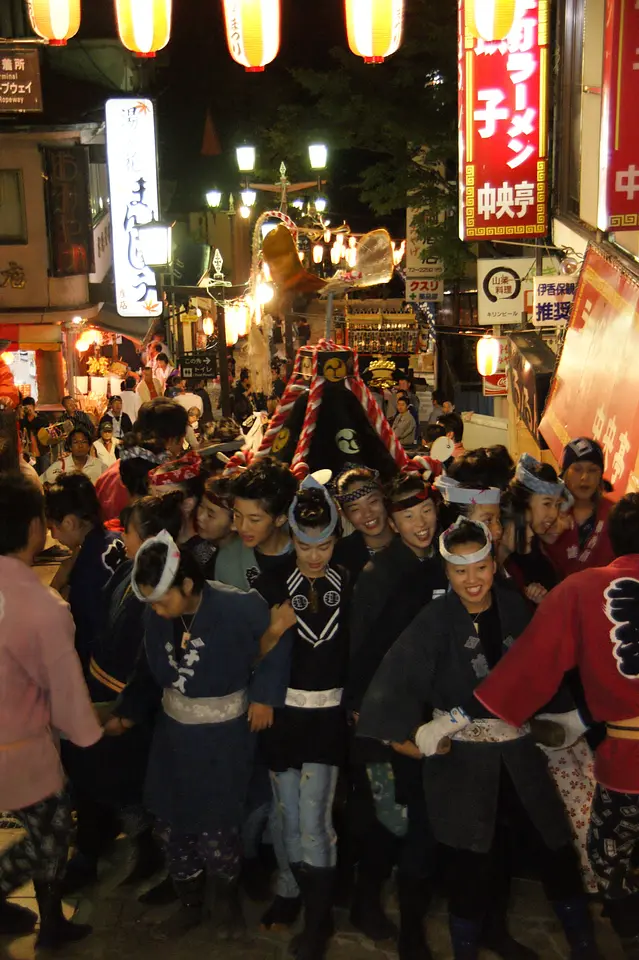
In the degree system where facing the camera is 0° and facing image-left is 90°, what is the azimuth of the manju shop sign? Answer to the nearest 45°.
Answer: approximately 0°

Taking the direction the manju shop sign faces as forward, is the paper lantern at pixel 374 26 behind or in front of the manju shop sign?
in front

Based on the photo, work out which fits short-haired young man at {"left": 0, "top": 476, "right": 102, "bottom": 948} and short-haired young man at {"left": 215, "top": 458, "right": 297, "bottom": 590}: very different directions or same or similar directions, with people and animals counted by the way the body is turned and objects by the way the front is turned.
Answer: very different directions

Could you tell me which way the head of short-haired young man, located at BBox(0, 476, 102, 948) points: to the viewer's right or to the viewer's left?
to the viewer's right

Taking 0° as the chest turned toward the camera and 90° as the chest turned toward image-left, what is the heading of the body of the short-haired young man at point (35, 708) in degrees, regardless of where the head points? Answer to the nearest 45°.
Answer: approximately 225°

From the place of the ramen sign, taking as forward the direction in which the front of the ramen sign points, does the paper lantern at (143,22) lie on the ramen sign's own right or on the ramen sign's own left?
on the ramen sign's own right

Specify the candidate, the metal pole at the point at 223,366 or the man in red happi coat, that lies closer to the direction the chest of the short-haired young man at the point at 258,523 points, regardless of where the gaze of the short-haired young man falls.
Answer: the man in red happi coat

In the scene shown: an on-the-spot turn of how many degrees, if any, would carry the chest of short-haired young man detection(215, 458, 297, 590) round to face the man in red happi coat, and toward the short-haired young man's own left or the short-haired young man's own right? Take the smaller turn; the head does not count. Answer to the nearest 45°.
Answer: approximately 90° to the short-haired young man's own left

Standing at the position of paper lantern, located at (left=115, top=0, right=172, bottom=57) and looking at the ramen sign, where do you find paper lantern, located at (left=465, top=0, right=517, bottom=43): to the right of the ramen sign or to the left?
right
